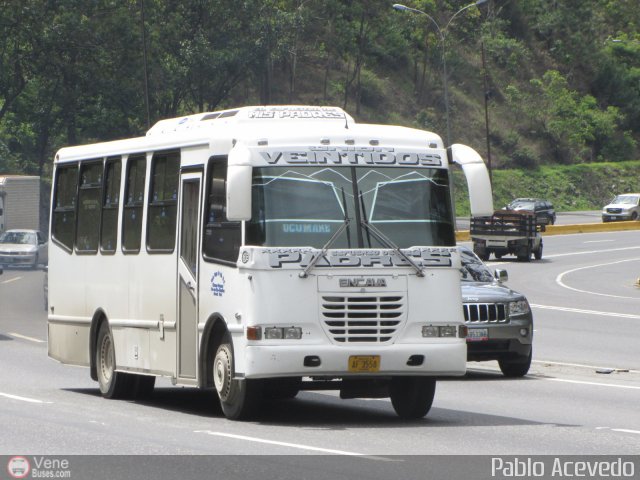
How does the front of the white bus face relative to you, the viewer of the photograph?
facing the viewer and to the right of the viewer

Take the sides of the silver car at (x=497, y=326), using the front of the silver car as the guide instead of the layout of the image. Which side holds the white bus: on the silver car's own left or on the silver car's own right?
on the silver car's own right

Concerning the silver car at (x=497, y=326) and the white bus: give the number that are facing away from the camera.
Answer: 0

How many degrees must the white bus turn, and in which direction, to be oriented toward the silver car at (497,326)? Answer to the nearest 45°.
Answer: approximately 90° to its left

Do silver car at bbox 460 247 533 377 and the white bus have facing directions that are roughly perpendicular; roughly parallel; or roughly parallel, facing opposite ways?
roughly parallel
